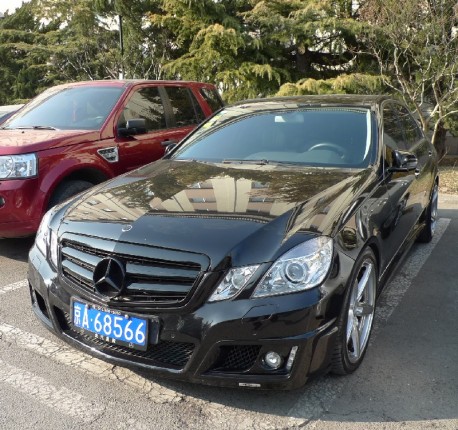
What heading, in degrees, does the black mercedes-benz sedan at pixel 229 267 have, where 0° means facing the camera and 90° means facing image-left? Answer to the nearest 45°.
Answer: approximately 45°

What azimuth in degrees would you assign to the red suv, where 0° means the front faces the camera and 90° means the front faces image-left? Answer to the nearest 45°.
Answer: approximately 45°

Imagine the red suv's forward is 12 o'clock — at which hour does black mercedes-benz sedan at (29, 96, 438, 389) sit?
The black mercedes-benz sedan is roughly at 10 o'clock from the red suv.

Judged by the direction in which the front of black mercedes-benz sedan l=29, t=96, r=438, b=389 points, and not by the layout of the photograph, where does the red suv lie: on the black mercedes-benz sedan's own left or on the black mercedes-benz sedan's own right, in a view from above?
on the black mercedes-benz sedan's own right
